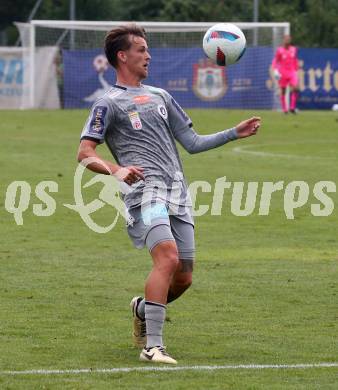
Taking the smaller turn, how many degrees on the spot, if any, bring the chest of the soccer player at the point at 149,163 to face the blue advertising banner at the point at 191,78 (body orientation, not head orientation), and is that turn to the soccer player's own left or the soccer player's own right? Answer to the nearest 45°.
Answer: approximately 135° to the soccer player's own left

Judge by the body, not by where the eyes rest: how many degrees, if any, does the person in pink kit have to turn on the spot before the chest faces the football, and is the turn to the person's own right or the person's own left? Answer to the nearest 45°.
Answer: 0° — they already face it

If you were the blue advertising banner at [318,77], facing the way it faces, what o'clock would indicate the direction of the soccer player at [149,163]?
The soccer player is roughly at 12 o'clock from the blue advertising banner.

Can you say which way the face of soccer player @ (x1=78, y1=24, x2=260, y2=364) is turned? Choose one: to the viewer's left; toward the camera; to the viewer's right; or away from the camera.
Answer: to the viewer's right
